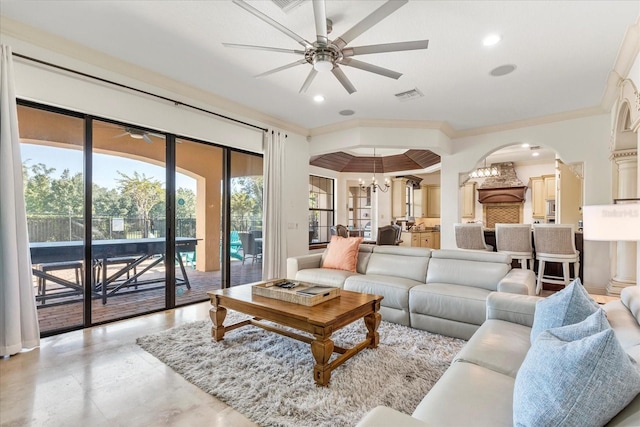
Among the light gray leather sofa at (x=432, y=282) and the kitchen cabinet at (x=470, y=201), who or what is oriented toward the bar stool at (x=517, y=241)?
the kitchen cabinet

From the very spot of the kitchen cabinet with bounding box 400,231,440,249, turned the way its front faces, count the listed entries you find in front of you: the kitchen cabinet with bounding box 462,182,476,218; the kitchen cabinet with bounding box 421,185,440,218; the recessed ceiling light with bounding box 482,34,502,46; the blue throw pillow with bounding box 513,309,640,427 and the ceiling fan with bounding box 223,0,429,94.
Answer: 3
